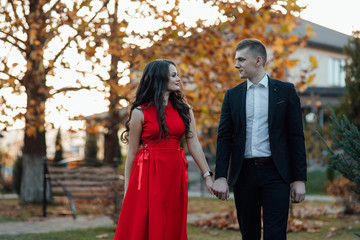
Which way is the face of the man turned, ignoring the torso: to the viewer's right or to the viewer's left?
to the viewer's left

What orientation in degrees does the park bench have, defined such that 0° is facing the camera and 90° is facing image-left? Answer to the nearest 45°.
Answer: approximately 315°

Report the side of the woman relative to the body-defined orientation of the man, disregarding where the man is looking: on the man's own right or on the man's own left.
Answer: on the man's own right

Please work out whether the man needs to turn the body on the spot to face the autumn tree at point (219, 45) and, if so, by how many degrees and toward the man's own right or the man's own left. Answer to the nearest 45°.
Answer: approximately 180°

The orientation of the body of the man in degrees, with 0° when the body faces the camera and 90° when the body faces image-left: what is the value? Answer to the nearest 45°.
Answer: approximately 0°

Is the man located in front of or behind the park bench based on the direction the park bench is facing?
in front
